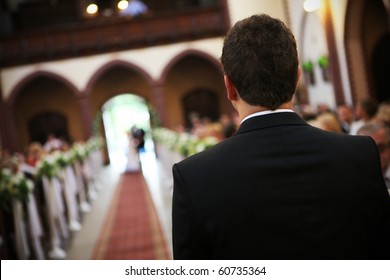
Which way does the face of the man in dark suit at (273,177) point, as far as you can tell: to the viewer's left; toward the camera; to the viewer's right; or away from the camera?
away from the camera

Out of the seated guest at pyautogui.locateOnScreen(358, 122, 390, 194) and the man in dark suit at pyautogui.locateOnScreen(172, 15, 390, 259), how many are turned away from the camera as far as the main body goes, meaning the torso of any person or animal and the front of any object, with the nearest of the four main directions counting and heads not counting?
1

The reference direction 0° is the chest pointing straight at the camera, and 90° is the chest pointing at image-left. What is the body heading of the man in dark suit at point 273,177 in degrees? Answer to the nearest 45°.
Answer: approximately 180°

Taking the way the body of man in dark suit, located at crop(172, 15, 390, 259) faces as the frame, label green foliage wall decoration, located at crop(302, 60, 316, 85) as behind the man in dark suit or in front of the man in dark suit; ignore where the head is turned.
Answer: in front

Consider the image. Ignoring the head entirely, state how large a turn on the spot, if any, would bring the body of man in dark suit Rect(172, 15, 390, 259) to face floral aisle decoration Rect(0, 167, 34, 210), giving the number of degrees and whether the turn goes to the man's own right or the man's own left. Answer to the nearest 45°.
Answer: approximately 45° to the man's own left

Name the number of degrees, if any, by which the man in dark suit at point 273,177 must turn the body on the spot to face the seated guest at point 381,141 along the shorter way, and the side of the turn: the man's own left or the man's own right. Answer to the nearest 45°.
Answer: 0° — they already face them

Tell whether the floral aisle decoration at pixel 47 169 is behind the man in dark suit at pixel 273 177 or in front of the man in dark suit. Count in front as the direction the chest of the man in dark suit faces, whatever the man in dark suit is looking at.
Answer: in front

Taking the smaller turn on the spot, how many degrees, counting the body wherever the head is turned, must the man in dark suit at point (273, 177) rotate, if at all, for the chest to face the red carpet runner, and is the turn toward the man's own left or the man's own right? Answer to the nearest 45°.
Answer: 0° — they already face it

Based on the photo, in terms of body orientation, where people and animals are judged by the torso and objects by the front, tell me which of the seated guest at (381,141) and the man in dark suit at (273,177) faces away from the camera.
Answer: the man in dark suit
